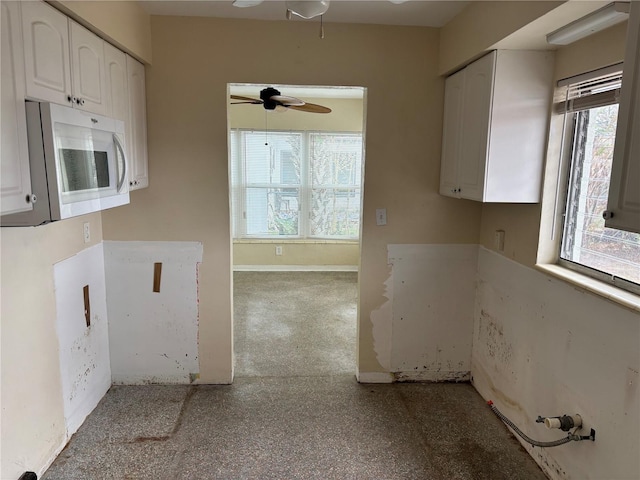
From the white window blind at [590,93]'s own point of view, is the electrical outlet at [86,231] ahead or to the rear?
ahead

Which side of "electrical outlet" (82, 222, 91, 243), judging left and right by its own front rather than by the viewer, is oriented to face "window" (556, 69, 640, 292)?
front

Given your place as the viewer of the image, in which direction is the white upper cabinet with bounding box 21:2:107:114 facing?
facing the viewer and to the right of the viewer

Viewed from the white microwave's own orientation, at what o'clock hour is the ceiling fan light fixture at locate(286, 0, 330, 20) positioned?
The ceiling fan light fixture is roughly at 11 o'clock from the white microwave.

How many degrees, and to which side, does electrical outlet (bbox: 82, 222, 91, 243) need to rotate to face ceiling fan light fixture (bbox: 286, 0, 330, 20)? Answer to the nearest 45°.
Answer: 0° — it already faces it

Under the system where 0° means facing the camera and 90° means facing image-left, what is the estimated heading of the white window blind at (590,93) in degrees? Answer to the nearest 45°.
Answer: approximately 45°

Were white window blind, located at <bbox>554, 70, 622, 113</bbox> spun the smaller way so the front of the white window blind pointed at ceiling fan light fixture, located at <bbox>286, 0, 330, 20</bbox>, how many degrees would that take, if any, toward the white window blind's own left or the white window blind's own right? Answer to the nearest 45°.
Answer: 0° — it already faces it

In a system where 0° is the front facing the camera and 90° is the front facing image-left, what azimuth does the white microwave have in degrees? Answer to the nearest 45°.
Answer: approximately 315°

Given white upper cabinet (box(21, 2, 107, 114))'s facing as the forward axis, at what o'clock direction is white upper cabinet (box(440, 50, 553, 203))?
white upper cabinet (box(440, 50, 553, 203)) is roughly at 11 o'clock from white upper cabinet (box(21, 2, 107, 114)).

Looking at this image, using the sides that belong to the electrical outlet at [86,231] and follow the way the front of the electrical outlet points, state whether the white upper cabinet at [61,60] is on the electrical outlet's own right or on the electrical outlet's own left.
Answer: on the electrical outlet's own right

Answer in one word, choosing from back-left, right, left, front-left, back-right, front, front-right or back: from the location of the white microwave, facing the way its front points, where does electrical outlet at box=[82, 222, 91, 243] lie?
back-left

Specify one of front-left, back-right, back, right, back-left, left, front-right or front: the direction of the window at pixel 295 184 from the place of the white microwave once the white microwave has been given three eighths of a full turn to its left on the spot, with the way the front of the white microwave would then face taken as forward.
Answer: front-right

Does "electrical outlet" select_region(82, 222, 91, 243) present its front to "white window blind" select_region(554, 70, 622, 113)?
yes

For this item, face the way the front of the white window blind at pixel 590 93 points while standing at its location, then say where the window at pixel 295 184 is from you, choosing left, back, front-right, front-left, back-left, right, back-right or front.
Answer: right

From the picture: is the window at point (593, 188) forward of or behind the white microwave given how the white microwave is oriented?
forward

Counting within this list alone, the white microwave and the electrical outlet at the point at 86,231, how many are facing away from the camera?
0
